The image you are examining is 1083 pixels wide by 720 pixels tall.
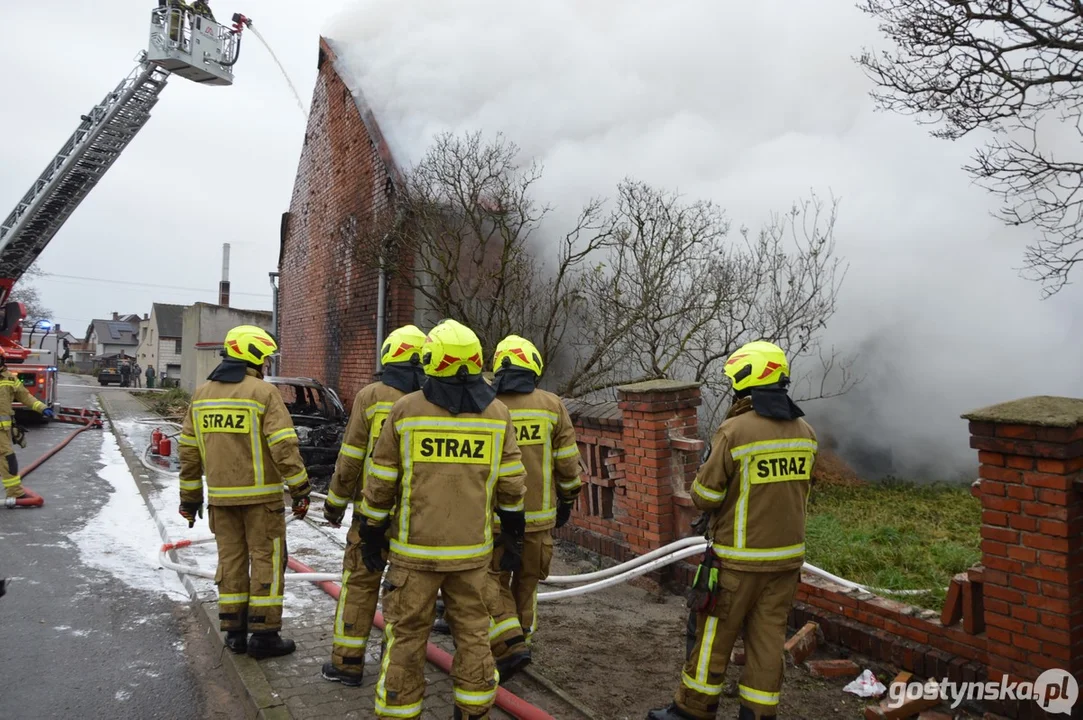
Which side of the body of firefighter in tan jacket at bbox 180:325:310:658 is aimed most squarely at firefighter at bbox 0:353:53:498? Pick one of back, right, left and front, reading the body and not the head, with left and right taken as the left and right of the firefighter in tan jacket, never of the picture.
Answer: left

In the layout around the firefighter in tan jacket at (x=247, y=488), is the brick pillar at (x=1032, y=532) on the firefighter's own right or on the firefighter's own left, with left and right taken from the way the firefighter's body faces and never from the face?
on the firefighter's own right

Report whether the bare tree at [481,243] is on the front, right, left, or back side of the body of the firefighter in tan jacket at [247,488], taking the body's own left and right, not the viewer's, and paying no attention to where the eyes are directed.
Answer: front

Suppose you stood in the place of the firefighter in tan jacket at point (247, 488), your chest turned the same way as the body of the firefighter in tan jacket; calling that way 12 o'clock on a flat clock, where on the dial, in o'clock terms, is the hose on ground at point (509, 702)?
The hose on ground is roughly at 3 o'clock from the firefighter in tan jacket.

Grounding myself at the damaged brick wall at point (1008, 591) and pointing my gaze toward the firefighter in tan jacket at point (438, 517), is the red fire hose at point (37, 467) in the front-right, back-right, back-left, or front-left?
front-right

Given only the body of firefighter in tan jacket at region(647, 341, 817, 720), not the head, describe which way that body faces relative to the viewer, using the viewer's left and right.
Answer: facing away from the viewer and to the left of the viewer

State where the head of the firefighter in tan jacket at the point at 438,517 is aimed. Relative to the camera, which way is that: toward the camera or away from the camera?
away from the camera

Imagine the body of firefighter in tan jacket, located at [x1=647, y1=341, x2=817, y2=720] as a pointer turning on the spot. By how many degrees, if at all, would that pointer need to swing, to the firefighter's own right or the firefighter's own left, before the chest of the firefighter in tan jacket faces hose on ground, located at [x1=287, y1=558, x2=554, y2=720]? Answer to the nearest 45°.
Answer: approximately 45° to the firefighter's own left

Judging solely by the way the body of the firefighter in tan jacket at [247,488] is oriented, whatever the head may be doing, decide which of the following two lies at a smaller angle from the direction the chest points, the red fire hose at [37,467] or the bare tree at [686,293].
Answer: the bare tree

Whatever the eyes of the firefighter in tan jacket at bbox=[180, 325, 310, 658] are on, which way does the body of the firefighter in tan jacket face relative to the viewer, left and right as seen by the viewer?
facing away from the viewer and to the right of the viewer

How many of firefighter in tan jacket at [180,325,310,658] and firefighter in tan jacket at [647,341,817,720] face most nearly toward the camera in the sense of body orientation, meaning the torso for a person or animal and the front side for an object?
0

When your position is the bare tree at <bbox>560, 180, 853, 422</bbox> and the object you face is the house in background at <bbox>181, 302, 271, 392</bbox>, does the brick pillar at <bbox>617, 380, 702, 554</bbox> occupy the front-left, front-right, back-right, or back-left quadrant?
back-left

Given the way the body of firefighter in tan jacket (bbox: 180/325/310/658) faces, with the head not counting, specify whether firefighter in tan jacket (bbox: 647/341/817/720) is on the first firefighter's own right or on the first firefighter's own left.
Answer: on the first firefighter's own right

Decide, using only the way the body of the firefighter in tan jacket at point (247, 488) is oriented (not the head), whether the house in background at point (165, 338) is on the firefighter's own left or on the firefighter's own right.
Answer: on the firefighter's own left
